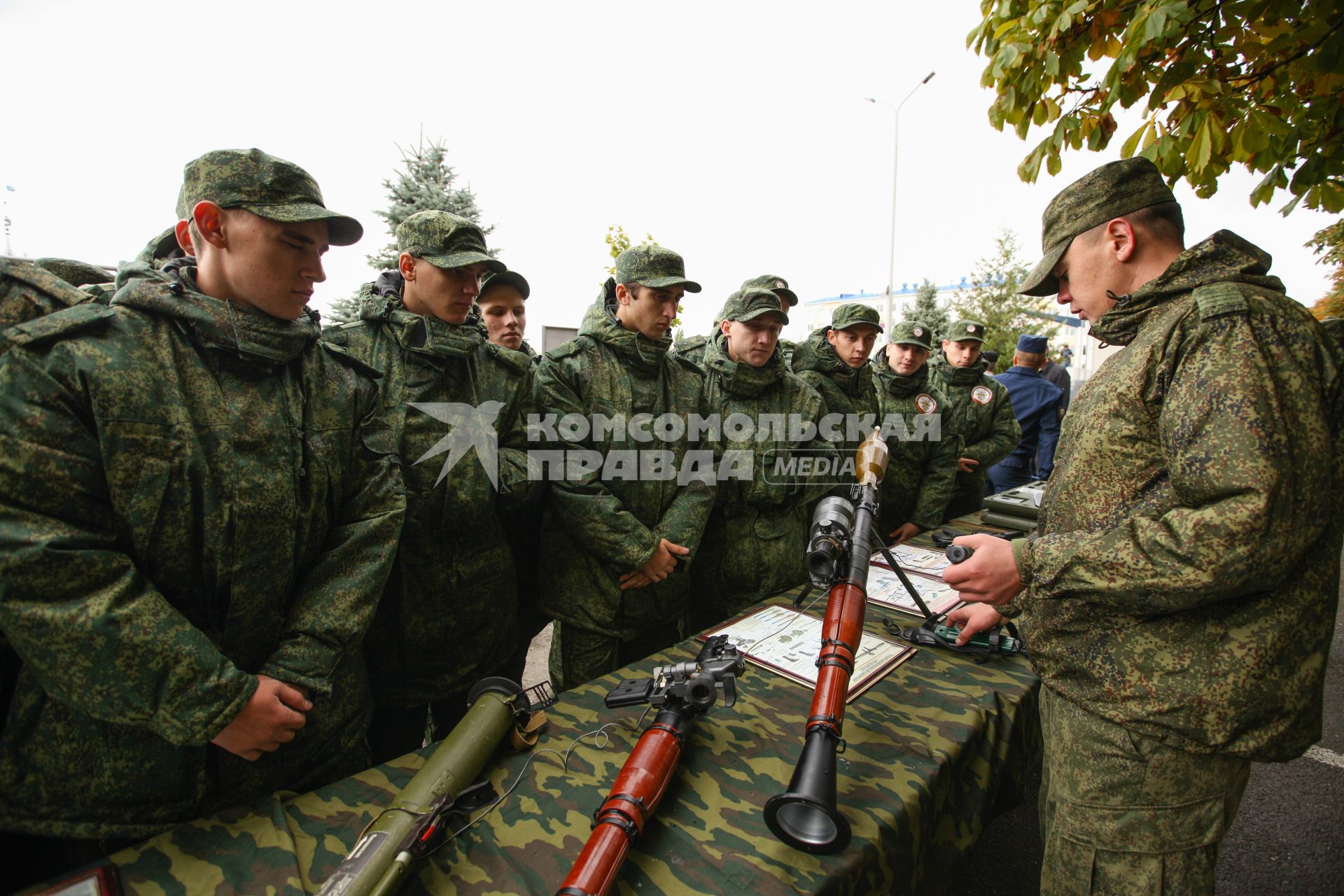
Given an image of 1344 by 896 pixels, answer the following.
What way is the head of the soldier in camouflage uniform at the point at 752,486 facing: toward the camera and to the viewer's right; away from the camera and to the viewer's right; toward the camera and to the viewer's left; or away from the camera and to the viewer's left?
toward the camera and to the viewer's right

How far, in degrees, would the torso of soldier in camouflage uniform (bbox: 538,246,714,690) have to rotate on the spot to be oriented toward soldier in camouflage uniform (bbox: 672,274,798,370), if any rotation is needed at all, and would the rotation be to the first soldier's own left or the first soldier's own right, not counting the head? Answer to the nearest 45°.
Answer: approximately 90° to the first soldier's own left

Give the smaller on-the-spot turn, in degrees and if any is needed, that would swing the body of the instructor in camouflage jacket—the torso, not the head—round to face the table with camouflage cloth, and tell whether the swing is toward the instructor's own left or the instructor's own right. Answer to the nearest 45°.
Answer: approximately 45° to the instructor's own left

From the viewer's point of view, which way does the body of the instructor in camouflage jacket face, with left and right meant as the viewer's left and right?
facing to the left of the viewer

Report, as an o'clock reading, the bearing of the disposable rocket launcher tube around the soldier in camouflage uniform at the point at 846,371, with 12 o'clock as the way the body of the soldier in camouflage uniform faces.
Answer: The disposable rocket launcher tube is roughly at 2 o'clock from the soldier in camouflage uniform.

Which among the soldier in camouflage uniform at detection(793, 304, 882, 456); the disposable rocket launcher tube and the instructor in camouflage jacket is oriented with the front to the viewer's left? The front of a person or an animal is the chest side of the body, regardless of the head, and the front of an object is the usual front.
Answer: the instructor in camouflage jacket

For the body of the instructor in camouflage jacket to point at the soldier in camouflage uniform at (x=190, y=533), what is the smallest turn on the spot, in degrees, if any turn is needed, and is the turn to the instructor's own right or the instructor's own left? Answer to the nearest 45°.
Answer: approximately 45° to the instructor's own left

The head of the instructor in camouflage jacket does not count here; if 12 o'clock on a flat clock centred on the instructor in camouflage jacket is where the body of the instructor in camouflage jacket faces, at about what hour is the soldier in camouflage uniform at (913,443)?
The soldier in camouflage uniform is roughly at 2 o'clock from the instructor in camouflage jacket.

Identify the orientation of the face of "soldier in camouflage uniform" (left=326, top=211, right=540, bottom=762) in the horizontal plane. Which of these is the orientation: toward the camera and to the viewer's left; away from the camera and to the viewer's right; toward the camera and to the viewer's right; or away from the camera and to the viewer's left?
toward the camera and to the viewer's right

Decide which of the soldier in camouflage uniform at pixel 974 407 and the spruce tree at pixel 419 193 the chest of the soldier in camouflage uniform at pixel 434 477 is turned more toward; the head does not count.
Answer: the soldier in camouflage uniform

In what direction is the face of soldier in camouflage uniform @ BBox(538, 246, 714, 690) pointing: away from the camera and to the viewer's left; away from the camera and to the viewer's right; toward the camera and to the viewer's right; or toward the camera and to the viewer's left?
toward the camera and to the viewer's right
